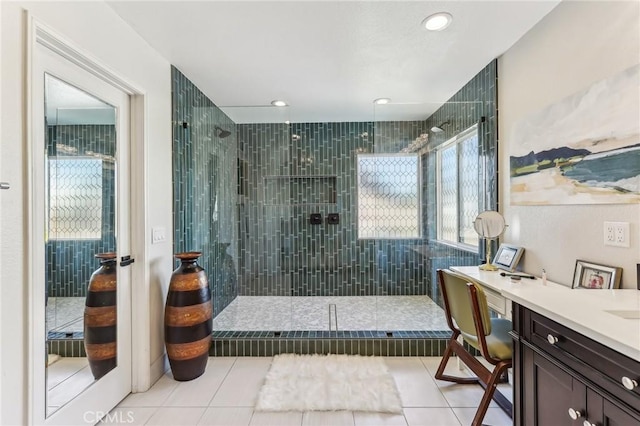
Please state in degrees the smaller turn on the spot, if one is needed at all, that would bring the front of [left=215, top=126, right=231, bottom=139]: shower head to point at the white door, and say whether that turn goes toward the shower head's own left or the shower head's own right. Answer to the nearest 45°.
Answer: approximately 135° to the shower head's own right

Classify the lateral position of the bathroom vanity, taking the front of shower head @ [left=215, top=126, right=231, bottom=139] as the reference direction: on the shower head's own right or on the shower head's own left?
on the shower head's own right

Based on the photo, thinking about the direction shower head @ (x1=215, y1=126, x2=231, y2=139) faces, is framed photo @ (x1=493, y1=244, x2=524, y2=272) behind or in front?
in front

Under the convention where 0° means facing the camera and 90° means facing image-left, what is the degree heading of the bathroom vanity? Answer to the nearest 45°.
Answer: approximately 45°

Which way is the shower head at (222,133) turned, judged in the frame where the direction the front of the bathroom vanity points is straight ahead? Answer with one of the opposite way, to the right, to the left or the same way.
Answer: the opposite way

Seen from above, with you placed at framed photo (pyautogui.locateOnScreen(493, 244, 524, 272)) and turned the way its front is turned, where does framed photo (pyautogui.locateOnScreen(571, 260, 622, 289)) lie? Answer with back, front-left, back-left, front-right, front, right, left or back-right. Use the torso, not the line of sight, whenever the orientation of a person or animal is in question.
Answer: left

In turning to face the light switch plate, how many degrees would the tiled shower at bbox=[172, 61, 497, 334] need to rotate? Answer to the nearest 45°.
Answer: approximately 45° to its right

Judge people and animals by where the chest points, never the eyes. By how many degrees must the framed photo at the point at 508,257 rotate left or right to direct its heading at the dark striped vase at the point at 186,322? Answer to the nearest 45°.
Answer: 0° — it already faces it

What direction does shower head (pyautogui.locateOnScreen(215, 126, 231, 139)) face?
to the viewer's right

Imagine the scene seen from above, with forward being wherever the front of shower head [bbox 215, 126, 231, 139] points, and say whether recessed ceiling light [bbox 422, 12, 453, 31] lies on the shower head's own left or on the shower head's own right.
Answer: on the shower head's own right

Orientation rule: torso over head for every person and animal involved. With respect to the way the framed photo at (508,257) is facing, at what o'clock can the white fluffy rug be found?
The white fluffy rug is roughly at 12 o'clock from the framed photo.

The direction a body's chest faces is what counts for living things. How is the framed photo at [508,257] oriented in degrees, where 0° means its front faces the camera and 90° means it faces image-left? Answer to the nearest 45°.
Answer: approximately 45°

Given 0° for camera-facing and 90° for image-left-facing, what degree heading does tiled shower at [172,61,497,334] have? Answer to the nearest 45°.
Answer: approximately 0°
